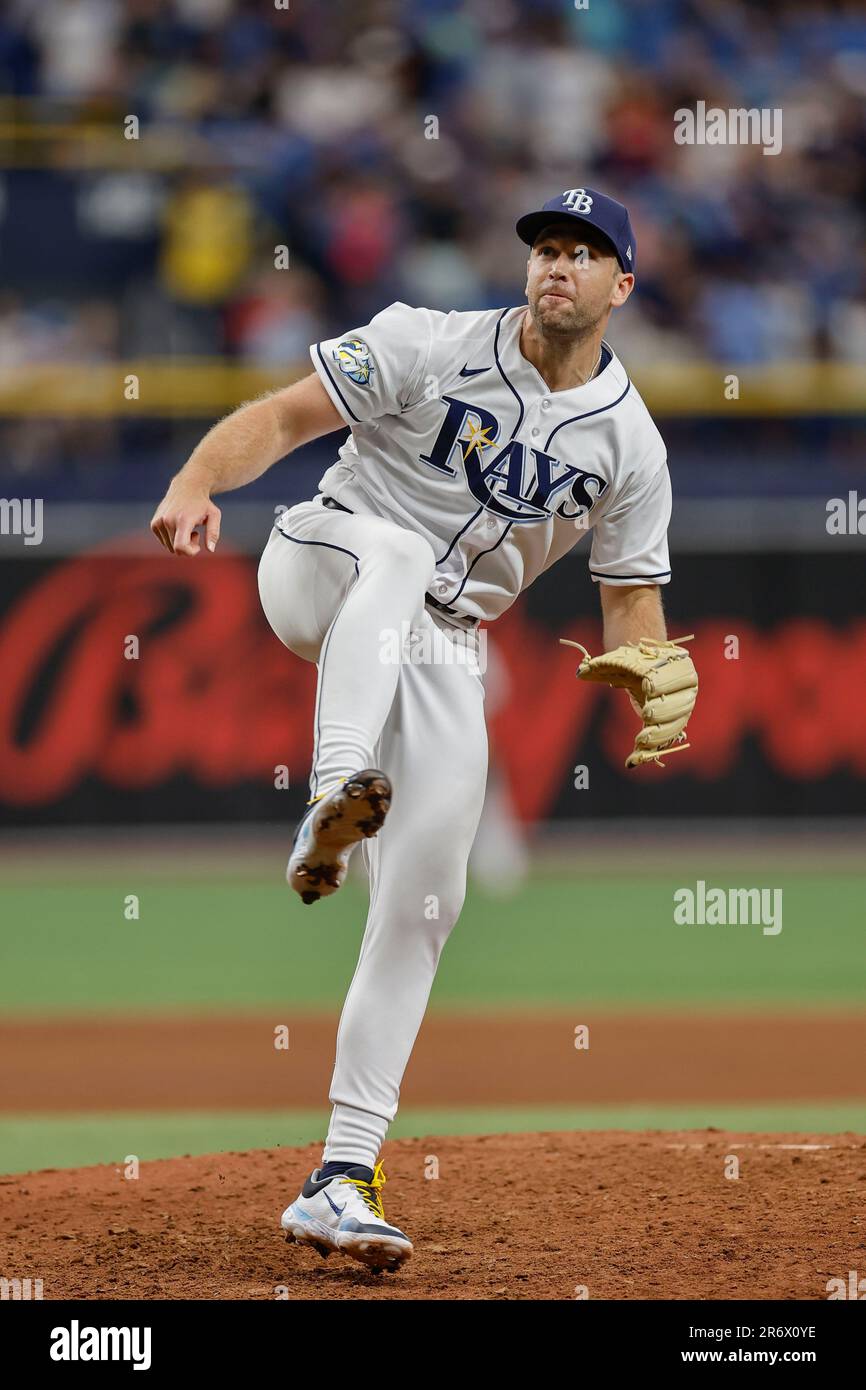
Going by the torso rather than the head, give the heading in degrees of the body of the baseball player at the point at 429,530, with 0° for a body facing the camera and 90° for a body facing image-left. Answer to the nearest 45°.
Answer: approximately 0°

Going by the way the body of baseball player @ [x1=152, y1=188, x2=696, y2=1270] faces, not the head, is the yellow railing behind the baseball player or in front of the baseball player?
behind
